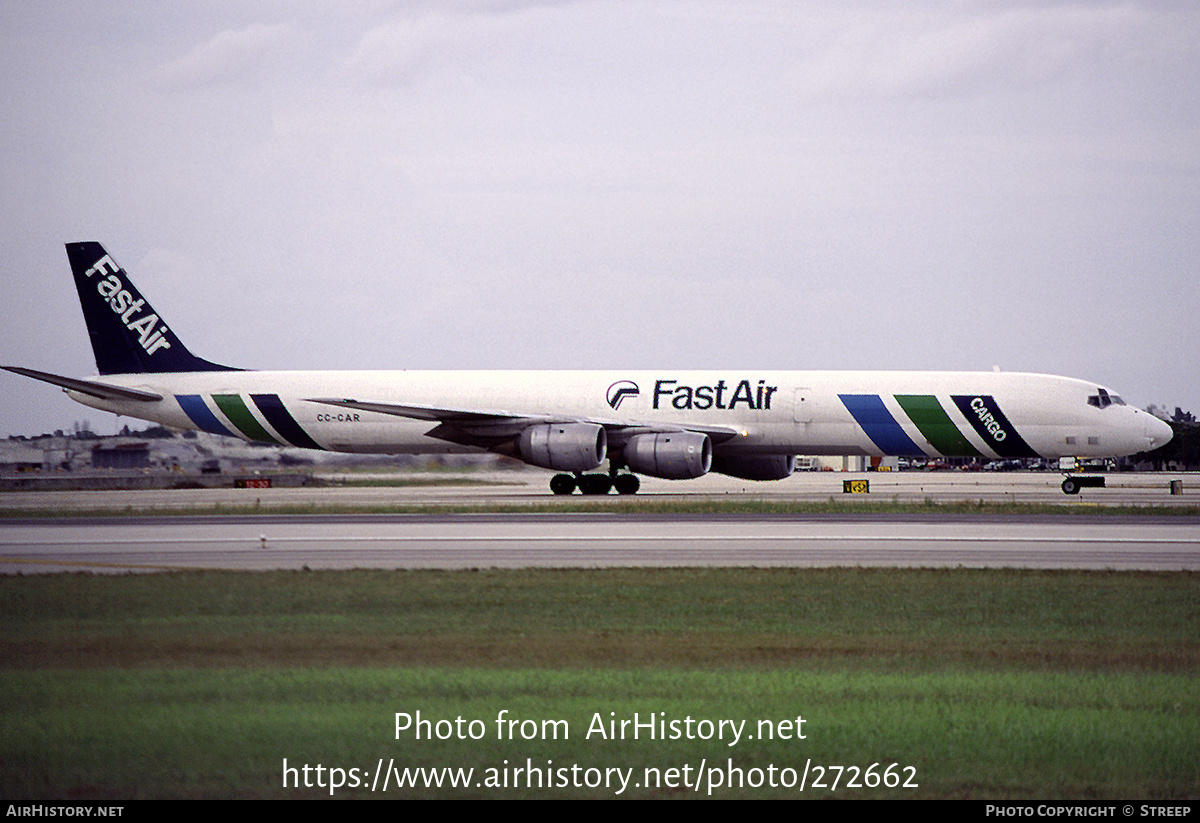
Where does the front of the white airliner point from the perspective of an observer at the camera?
facing to the right of the viewer
